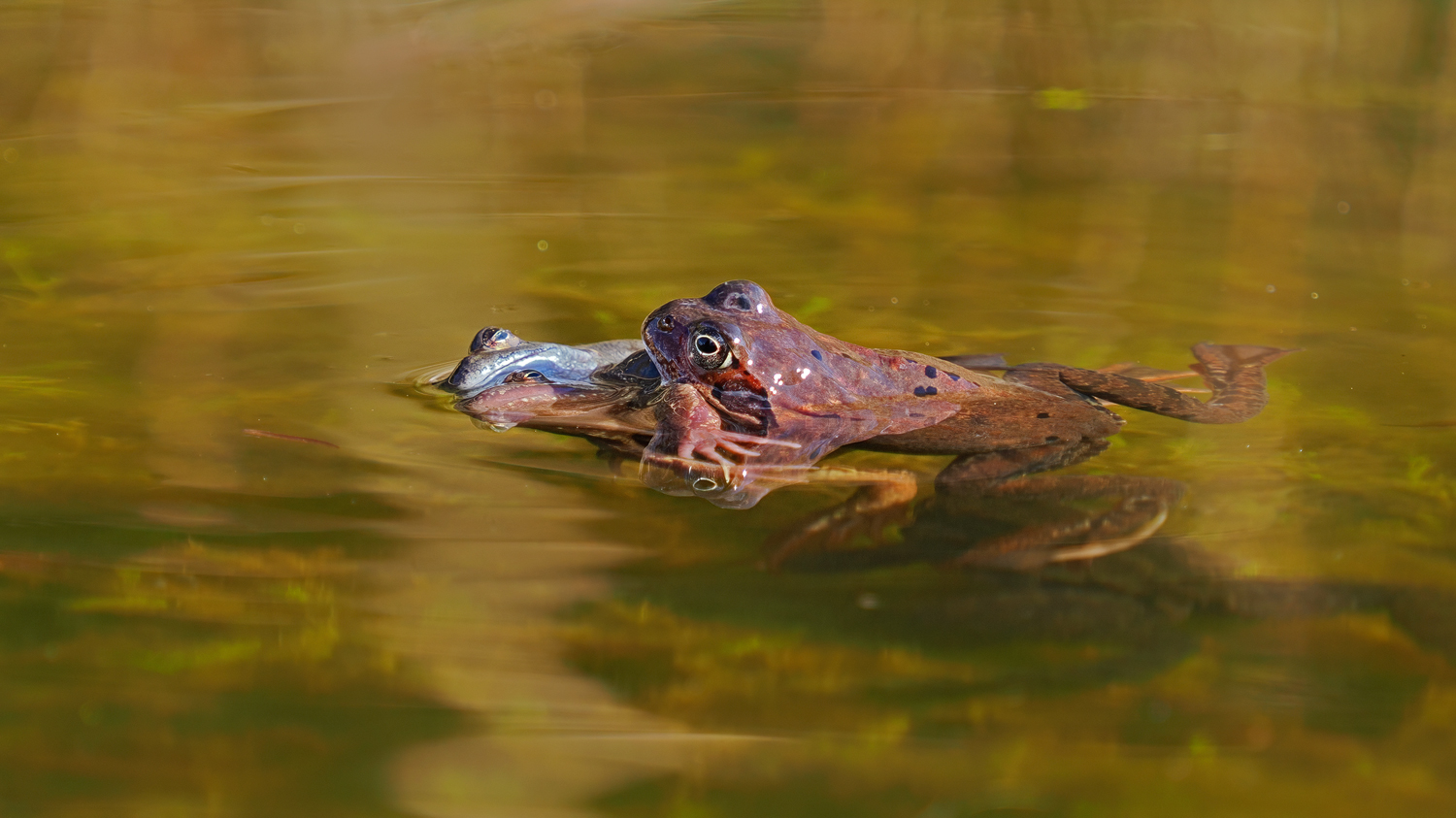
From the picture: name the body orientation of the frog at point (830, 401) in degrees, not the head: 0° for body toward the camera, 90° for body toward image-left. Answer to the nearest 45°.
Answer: approximately 90°

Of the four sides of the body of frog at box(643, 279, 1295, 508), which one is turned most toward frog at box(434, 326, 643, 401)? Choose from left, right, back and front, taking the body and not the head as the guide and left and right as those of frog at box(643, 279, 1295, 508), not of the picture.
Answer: front
